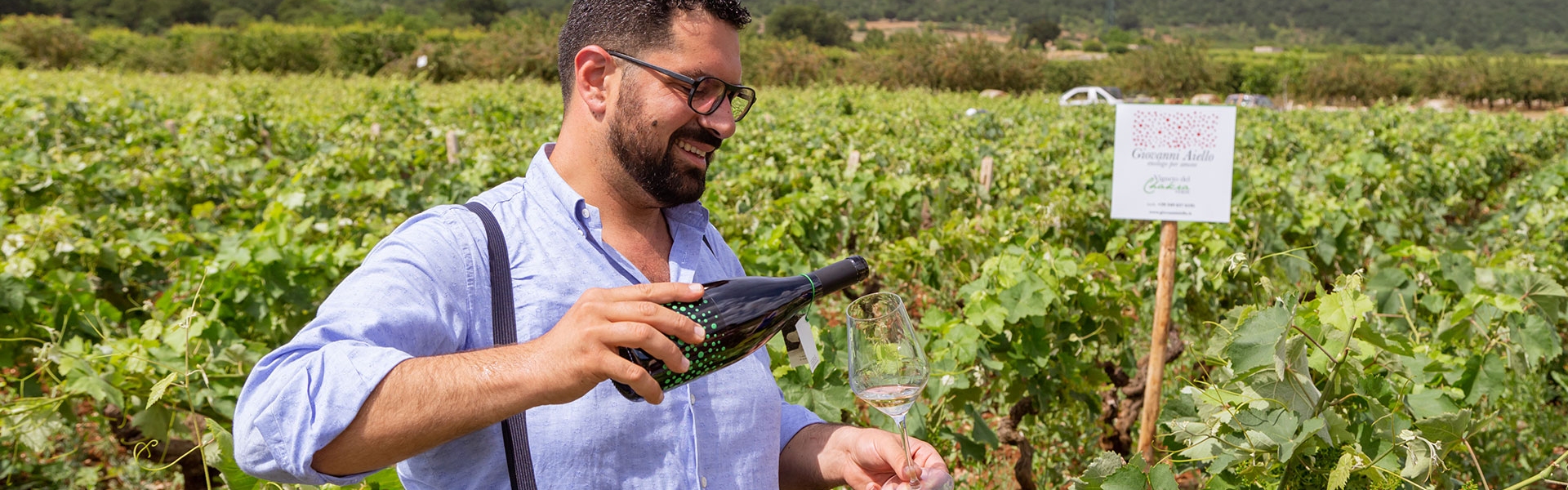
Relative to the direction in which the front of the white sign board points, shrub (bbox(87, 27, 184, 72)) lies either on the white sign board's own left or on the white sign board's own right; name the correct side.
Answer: on the white sign board's own right

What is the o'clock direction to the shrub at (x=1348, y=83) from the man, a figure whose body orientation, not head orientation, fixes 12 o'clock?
The shrub is roughly at 9 o'clock from the man.

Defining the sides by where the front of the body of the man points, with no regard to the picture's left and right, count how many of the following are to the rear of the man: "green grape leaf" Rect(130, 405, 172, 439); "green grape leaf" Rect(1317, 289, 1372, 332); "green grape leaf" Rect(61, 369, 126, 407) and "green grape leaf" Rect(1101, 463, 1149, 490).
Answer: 2

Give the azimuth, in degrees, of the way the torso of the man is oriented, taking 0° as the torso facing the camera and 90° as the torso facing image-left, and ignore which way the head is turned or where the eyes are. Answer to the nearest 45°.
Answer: approximately 315°

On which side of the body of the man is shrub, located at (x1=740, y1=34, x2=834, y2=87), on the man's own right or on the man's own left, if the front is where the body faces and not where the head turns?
on the man's own left

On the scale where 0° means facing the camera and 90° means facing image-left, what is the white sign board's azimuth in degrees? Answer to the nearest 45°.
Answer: approximately 0°

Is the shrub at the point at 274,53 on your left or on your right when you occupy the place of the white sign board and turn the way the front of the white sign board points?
on your right

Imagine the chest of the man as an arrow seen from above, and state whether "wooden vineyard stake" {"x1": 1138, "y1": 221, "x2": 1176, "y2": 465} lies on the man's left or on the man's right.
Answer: on the man's left

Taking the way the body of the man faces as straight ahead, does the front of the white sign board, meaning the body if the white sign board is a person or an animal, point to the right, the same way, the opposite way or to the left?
to the right

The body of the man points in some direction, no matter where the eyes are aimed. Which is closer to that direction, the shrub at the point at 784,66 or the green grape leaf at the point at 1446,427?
the green grape leaf

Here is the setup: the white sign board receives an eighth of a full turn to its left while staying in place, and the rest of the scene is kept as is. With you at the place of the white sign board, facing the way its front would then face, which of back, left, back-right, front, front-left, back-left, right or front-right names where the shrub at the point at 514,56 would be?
back

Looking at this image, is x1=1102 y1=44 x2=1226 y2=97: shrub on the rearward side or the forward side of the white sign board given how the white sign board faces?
on the rearward side

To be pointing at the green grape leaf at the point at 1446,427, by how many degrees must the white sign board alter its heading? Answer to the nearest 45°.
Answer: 0° — it already faces it

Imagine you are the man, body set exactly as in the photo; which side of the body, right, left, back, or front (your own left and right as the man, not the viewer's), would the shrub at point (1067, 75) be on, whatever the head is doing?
left
